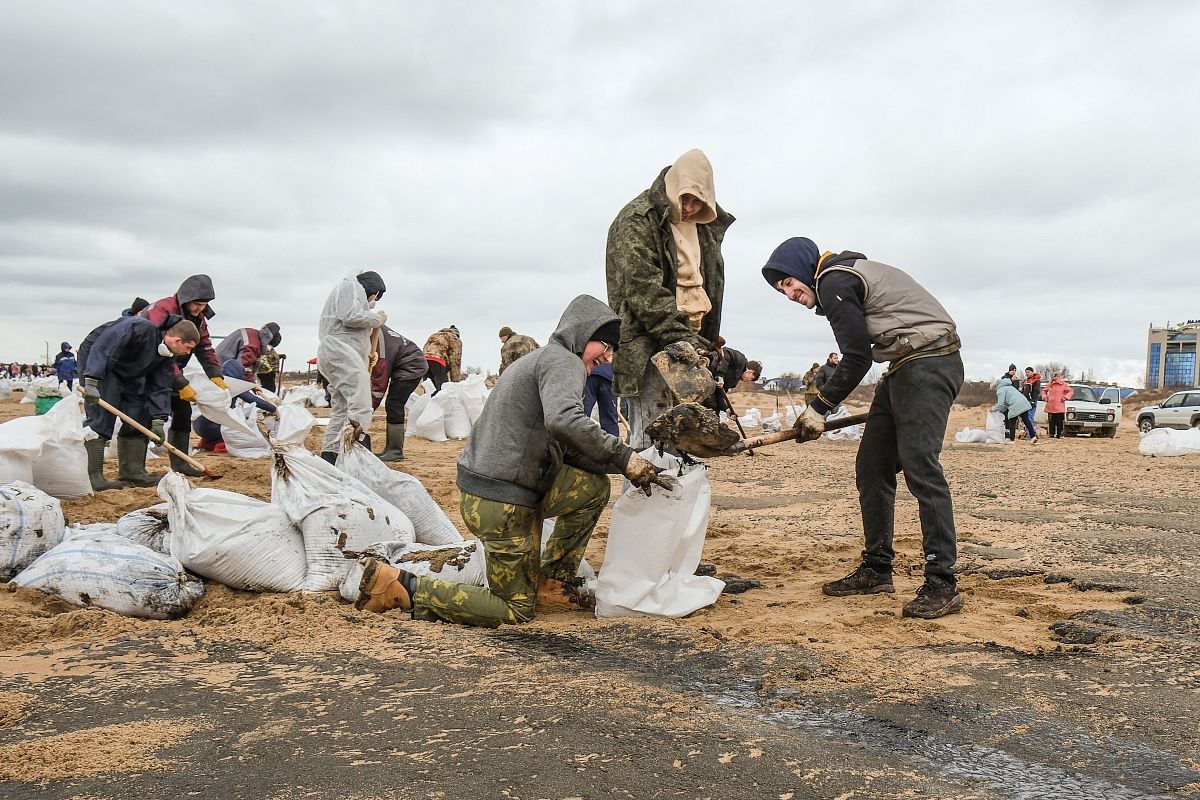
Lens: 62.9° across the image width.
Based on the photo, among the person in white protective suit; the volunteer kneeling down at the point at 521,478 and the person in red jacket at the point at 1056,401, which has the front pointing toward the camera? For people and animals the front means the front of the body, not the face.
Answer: the person in red jacket

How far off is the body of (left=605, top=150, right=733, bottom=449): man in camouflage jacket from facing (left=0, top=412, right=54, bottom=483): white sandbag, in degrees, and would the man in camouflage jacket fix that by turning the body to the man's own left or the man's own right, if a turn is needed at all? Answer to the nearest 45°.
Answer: approximately 135° to the man's own right

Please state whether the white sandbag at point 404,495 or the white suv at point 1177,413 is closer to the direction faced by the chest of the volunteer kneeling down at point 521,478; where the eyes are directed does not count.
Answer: the white suv

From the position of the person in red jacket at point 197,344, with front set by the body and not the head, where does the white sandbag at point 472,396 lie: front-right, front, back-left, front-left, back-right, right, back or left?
left

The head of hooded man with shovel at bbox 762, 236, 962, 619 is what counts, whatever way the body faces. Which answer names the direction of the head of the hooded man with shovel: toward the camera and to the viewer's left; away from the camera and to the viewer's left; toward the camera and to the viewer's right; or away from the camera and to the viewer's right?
toward the camera and to the viewer's left

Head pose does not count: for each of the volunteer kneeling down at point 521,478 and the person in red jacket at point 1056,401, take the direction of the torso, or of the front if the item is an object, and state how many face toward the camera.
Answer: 1

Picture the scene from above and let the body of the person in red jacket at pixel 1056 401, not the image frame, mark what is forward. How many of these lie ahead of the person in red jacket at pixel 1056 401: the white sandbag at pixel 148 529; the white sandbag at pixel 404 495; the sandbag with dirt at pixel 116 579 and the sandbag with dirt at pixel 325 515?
4

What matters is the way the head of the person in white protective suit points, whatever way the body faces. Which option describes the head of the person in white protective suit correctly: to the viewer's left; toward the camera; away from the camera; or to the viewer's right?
to the viewer's right

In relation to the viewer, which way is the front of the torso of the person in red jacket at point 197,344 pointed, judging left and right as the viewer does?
facing the viewer and to the right of the viewer

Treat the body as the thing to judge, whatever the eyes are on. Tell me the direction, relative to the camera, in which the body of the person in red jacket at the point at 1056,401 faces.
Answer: toward the camera

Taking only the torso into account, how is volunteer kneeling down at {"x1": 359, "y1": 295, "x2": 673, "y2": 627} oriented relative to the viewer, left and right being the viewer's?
facing to the right of the viewer
